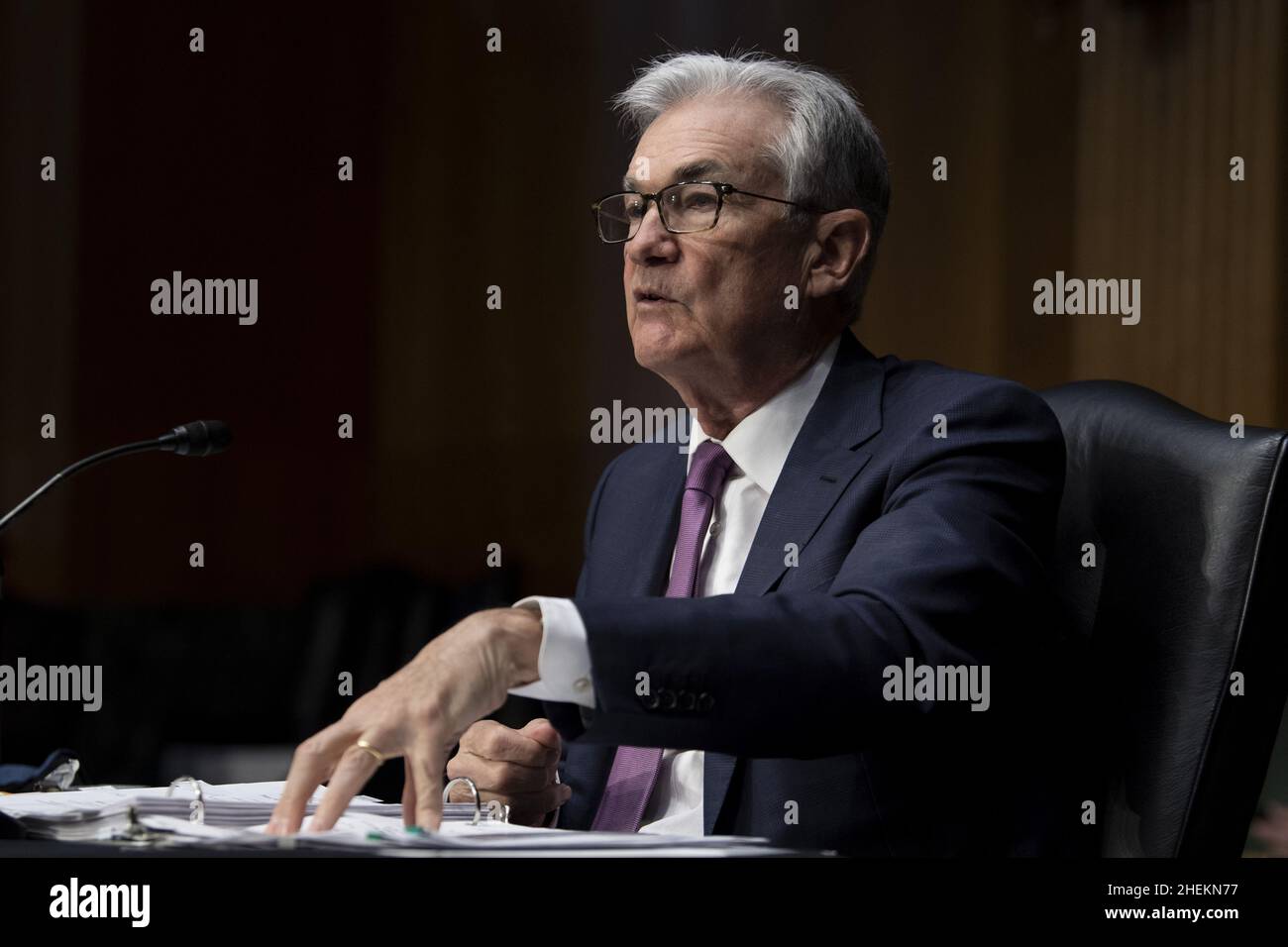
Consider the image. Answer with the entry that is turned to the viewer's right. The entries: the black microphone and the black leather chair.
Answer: the black microphone

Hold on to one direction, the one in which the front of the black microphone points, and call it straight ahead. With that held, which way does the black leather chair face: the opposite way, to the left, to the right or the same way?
the opposite way

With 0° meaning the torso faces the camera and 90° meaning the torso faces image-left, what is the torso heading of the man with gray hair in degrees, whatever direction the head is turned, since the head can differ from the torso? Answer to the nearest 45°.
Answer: approximately 45°

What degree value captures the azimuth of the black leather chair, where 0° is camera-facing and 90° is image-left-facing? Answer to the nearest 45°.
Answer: approximately 45°

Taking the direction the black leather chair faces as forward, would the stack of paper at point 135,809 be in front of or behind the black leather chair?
in front

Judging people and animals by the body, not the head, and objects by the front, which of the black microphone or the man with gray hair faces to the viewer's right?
the black microphone

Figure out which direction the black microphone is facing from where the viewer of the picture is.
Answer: facing to the right of the viewer
